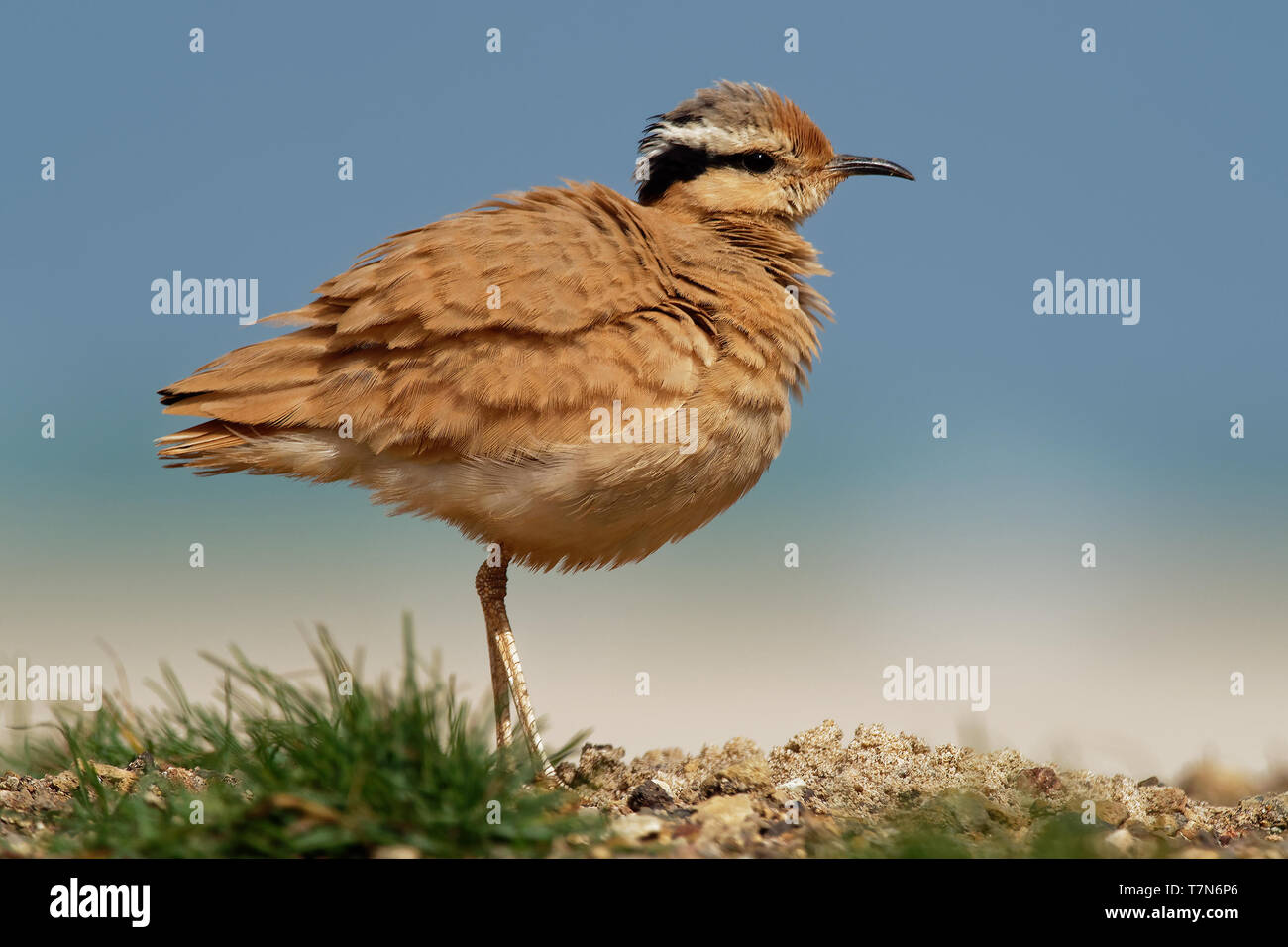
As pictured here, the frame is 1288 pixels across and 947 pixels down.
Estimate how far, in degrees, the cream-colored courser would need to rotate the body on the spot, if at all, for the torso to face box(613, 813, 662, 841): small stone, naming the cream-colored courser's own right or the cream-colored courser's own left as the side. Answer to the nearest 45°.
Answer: approximately 90° to the cream-colored courser's own right

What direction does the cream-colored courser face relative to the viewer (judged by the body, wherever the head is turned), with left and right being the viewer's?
facing to the right of the viewer
